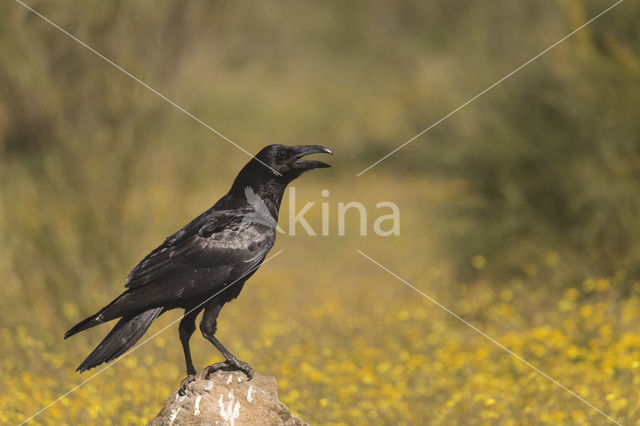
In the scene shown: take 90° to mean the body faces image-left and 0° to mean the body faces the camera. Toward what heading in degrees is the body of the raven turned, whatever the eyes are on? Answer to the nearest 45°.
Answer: approximately 270°
